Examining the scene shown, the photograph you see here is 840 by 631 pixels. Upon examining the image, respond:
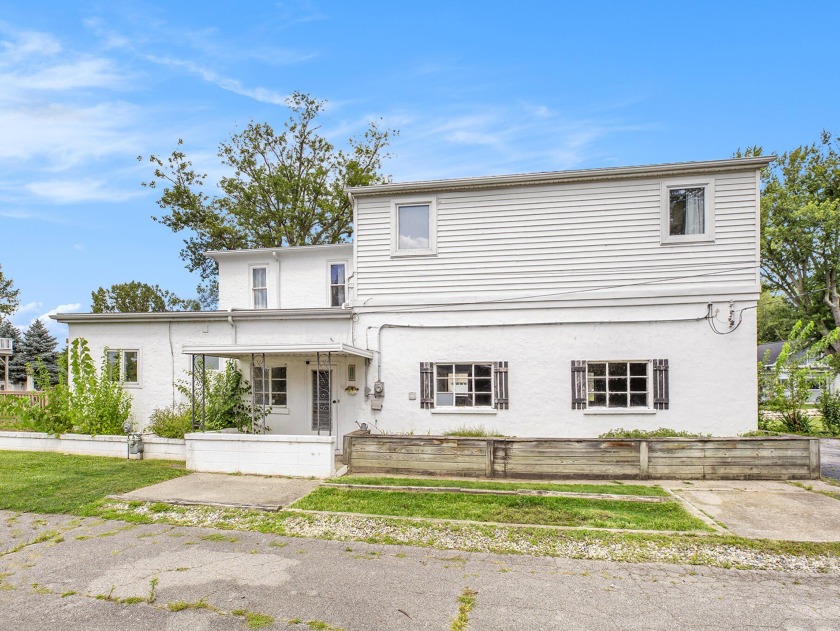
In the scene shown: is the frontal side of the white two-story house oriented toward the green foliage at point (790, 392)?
no

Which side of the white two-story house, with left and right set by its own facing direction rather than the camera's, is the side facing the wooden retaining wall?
front

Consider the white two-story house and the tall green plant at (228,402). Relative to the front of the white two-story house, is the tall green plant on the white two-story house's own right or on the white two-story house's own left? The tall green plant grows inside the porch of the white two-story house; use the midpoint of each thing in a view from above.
on the white two-story house's own right

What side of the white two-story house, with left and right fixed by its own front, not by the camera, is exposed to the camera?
front

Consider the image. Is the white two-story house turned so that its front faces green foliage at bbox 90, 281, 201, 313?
no

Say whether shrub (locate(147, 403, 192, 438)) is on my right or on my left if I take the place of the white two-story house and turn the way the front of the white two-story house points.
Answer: on my right

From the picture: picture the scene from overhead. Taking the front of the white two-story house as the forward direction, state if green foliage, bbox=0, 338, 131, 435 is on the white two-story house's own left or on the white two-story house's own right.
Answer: on the white two-story house's own right
